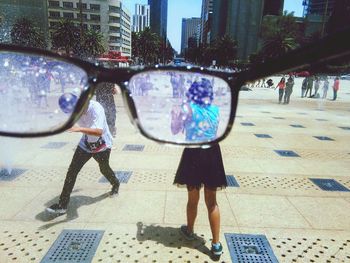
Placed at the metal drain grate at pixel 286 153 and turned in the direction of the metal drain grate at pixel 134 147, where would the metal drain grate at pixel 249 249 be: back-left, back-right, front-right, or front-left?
front-left

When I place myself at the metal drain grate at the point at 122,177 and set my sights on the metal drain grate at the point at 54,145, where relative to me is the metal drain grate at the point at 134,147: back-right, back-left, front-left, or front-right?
front-right

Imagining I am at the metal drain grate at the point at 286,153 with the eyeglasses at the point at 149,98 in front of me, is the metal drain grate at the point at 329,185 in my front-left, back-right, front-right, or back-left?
front-left

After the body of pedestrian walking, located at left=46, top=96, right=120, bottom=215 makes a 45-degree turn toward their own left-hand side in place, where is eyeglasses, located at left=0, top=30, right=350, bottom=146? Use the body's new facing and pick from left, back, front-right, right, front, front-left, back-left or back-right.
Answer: front-left

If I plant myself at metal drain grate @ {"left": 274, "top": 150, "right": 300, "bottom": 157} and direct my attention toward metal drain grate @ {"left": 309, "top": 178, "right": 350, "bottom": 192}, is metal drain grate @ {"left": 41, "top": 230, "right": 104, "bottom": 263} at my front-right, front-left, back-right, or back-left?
front-right

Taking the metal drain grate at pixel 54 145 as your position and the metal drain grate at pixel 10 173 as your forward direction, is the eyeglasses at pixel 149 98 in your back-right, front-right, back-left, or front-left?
front-left

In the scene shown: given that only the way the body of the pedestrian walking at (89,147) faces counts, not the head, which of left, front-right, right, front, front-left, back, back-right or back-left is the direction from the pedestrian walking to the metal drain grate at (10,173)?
front-right

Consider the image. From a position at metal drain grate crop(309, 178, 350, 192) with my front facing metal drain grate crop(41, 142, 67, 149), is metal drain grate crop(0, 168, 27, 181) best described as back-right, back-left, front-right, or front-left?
front-left

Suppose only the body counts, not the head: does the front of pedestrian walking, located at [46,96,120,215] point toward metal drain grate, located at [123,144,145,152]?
no

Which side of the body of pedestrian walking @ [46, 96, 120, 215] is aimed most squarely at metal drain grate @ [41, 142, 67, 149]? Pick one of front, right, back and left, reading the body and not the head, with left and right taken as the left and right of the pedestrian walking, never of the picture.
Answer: right

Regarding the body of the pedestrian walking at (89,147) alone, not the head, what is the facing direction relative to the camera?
to the viewer's left

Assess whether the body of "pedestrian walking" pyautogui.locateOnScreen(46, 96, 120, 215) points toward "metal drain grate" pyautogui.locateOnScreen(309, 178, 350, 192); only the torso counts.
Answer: no

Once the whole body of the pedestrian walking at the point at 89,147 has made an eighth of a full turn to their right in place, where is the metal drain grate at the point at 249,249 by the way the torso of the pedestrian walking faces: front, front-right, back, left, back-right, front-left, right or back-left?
back

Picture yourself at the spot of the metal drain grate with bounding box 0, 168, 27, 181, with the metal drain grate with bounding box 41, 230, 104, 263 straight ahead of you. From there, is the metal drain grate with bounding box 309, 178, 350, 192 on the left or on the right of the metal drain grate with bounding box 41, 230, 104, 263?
left

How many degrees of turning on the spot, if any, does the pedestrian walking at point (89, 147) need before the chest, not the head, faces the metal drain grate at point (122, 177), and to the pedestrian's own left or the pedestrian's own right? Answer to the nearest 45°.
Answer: approximately 135° to the pedestrian's own right
